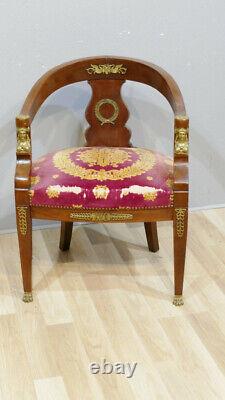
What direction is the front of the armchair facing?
toward the camera
